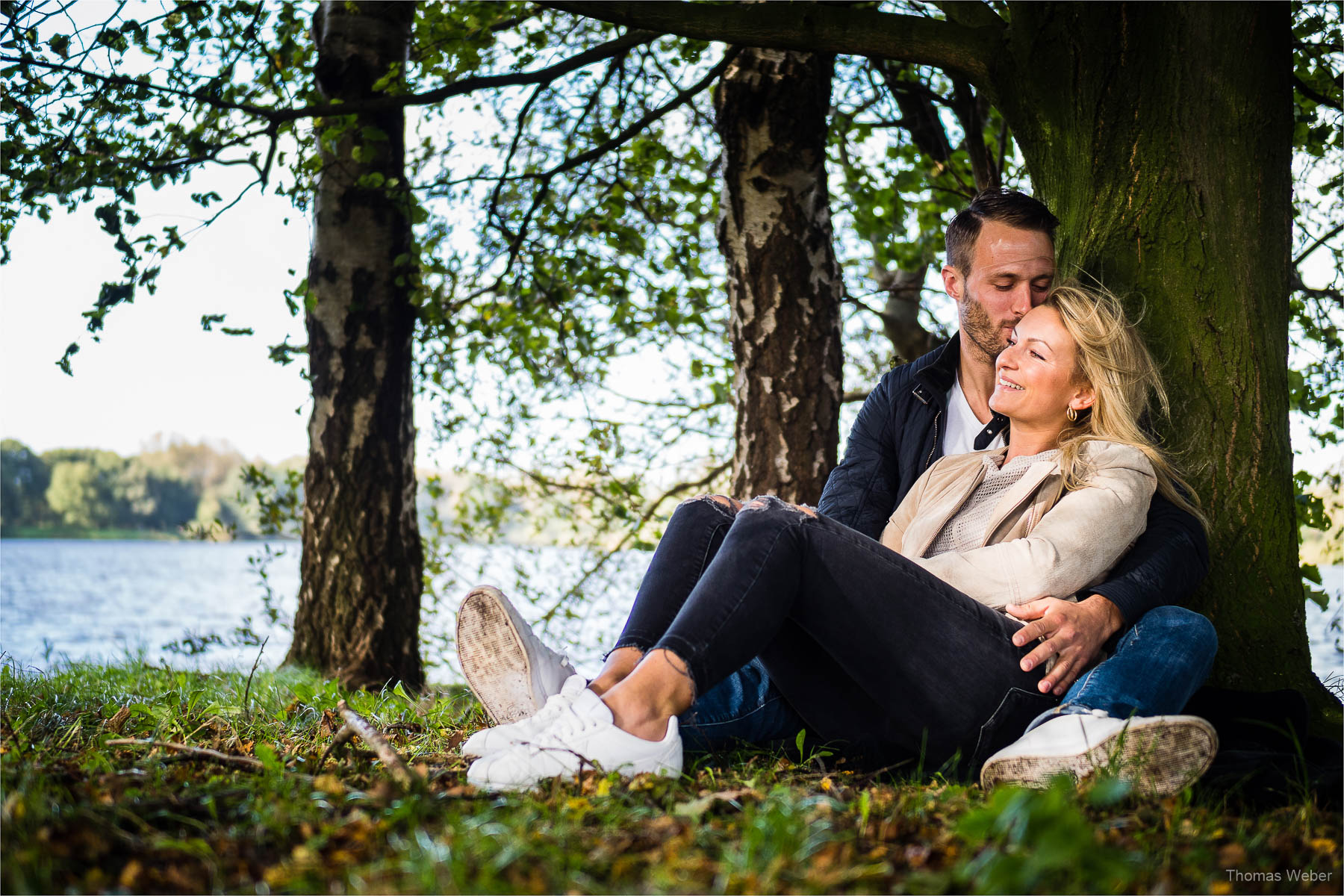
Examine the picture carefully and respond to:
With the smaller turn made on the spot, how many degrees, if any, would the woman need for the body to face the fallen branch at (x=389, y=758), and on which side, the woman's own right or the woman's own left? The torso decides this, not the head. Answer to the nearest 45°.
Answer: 0° — they already face it

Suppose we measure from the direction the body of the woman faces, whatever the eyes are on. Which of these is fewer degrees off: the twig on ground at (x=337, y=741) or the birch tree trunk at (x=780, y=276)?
the twig on ground

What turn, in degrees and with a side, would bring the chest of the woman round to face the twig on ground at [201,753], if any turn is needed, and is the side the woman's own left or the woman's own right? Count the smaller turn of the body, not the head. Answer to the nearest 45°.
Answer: approximately 45° to the woman's own right

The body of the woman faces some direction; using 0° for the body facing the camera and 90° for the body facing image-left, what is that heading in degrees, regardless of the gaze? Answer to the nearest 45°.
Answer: approximately 45°

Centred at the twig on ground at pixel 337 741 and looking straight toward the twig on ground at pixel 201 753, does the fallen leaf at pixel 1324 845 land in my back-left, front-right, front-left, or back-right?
back-left

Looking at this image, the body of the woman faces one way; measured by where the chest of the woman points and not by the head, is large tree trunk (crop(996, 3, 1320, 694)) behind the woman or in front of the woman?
behind

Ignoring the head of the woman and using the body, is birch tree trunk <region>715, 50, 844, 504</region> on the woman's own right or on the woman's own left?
on the woman's own right

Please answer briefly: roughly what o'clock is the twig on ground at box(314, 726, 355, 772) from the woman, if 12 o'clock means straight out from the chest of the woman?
The twig on ground is roughly at 1 o'clock from the woman.

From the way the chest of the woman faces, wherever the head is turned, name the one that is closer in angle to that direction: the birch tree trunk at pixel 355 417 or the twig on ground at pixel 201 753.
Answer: the twig on ground
